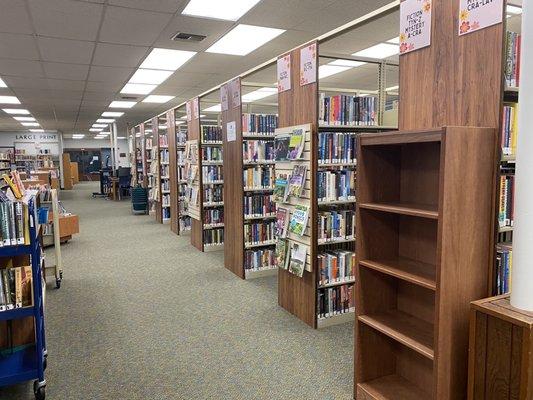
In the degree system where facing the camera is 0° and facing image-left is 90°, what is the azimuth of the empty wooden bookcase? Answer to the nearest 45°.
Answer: approximately 45°

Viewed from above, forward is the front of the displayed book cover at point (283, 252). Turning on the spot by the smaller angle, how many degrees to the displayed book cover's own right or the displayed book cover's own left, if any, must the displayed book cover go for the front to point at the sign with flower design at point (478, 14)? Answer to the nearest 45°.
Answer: approximately 90° to the displayed book cover's own left

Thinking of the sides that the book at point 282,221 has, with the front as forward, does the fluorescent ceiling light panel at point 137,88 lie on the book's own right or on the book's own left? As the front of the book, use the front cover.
on the book's own right

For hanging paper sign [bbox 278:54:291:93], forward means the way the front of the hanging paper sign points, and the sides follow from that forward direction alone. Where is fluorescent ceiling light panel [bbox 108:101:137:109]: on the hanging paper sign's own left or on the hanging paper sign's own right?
on the hanging paper sign's own right

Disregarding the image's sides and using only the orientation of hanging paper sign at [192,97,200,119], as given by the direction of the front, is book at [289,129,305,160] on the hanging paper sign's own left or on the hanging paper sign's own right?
on the hanging paper sign's own left

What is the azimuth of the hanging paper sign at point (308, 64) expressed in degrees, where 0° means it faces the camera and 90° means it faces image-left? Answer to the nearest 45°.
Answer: approximately 45°

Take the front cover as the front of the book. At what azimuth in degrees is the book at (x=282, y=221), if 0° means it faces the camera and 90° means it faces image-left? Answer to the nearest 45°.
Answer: approximately 45°

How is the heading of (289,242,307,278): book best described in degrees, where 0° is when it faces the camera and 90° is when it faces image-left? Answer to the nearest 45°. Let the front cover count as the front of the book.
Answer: approximately 45°

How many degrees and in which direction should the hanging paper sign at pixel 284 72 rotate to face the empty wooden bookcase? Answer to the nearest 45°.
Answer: approximately 90° to its left
